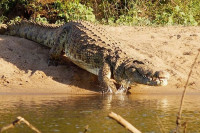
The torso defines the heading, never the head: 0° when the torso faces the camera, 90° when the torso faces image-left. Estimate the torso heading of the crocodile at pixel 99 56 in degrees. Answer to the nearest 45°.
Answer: approximately 315°
